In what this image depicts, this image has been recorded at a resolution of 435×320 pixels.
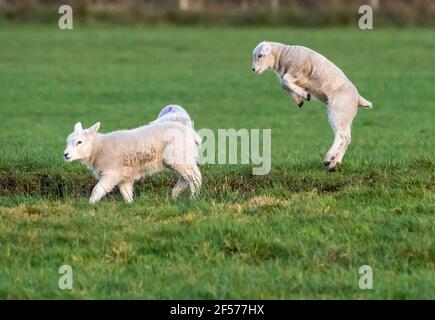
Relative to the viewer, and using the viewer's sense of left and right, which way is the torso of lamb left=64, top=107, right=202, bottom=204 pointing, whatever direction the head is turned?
facing to the left of the viewer

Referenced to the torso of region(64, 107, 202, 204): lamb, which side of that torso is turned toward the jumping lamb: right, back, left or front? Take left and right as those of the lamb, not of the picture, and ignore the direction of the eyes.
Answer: back
